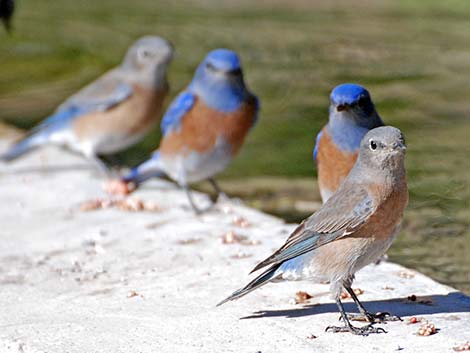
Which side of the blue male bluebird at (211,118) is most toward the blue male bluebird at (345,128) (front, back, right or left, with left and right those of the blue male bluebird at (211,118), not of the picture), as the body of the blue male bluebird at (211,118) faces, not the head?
front

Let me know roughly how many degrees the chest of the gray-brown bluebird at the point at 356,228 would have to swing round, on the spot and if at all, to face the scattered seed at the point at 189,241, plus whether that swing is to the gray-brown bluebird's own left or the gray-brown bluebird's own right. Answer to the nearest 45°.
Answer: approximately 135° to the gray-brown bluebird's own left

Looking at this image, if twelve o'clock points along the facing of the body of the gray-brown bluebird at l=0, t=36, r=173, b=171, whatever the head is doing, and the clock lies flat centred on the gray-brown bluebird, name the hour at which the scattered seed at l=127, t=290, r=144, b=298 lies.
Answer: The scattered seed is roughly at 3 o'clock from the gray-brown bluebird.

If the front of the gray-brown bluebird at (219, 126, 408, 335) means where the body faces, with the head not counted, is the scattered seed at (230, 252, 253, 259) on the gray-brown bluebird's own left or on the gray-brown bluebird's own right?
on the gray-brown bluebird's own left

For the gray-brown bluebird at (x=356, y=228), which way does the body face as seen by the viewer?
to the viewer's right

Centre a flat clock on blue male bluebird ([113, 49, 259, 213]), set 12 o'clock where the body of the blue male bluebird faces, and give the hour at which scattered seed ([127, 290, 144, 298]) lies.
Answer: The scattered seed is roughly at 2 o'clock from the blue male bluebird.

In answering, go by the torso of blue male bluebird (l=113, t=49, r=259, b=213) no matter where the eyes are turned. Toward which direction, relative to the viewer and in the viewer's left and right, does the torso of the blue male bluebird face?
facing the viewer and to the right of the viewer

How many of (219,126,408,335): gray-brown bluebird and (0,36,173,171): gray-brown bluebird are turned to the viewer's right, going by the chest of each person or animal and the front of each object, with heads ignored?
2

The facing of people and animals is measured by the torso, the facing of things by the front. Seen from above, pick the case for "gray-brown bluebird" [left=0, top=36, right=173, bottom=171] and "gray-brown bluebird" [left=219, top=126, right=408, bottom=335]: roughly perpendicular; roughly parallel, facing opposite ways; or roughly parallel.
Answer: roughly parallel

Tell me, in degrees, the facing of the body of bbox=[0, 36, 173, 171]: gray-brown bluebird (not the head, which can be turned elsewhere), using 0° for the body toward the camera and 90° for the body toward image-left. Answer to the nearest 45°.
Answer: approximately 270°

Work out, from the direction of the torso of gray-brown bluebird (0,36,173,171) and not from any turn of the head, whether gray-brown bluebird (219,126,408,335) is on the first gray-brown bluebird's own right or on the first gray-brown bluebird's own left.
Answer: on the first gray-brown bluebird's own right

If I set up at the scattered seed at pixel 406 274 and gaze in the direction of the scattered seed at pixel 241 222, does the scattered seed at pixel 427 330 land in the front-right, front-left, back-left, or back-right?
back-left
